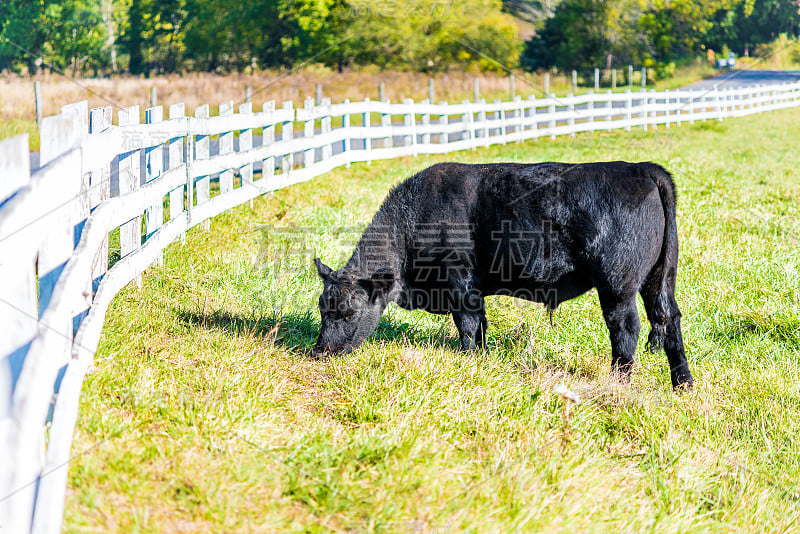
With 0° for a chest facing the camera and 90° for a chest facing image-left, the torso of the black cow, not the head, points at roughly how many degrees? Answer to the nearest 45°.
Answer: approximately 90°

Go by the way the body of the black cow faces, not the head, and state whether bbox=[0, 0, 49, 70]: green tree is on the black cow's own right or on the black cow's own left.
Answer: on the black cow's own right
